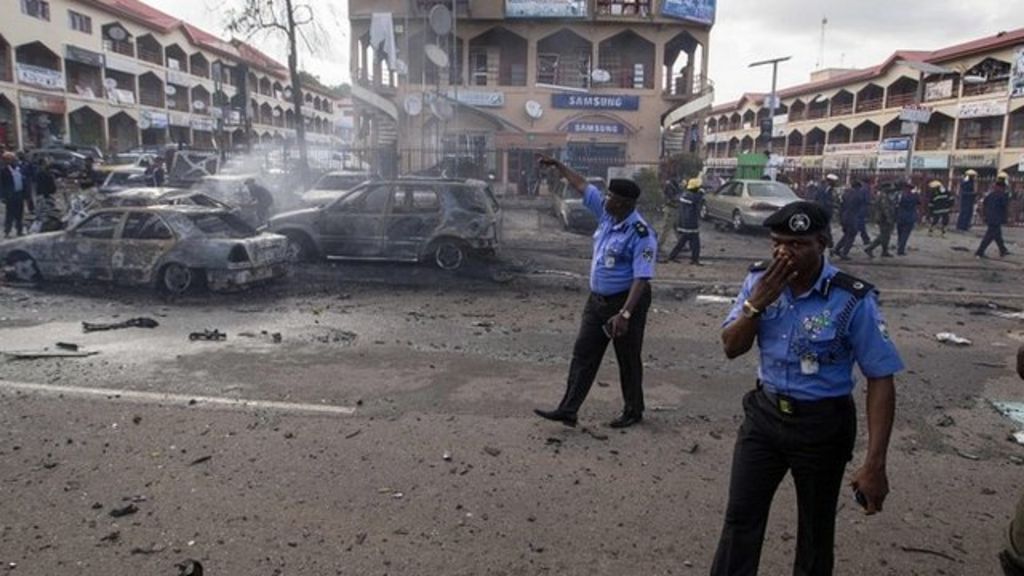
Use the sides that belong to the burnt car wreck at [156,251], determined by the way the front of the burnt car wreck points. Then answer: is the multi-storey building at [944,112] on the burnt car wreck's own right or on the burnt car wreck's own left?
on the burnt car wreck's own right

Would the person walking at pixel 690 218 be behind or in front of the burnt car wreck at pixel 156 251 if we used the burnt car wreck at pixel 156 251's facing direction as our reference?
behind

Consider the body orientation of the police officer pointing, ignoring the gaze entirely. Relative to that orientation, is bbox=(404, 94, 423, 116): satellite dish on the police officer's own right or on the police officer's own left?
on the police officer's own right

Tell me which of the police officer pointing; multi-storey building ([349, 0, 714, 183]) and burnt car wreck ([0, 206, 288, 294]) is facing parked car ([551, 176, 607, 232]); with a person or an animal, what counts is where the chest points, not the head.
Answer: the multi-storey building

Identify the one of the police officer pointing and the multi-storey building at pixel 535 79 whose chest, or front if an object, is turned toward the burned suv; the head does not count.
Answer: the multi-storey building

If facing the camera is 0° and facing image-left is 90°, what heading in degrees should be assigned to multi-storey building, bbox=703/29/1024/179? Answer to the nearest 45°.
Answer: approximately 45°

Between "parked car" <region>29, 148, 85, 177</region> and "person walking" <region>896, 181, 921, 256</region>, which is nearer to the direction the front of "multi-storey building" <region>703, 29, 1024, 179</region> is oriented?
the parked car

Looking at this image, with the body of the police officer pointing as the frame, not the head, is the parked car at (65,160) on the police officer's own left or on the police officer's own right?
on the police officer's own right

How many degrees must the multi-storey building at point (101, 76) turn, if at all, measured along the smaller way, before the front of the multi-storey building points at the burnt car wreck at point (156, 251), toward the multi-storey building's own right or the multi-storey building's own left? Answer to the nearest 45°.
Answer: approximately 45° to the multi-storey building's own right

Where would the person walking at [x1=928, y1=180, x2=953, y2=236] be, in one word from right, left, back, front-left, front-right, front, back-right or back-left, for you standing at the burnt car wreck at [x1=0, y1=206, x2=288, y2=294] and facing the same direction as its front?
back-right

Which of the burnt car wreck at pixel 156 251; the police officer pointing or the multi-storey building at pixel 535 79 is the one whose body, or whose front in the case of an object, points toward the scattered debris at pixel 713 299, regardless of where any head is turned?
the multi-storey building

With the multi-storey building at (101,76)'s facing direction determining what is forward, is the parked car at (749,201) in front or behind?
in front

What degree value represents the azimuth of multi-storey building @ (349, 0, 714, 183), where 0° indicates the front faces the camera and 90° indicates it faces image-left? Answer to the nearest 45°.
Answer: approximately 0°

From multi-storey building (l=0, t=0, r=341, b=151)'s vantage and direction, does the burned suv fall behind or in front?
in front

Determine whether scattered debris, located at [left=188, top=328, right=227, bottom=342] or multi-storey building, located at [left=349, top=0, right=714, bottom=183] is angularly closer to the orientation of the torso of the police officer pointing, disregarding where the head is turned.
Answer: the scattered debris

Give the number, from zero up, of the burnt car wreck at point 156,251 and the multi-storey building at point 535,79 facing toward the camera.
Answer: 1

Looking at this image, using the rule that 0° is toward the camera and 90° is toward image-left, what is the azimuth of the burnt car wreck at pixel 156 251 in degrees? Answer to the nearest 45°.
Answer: approximately 135°
